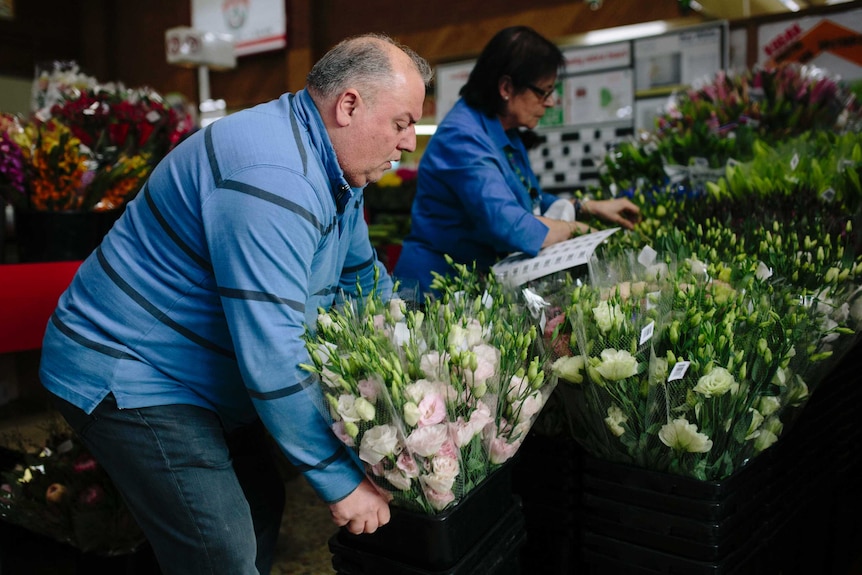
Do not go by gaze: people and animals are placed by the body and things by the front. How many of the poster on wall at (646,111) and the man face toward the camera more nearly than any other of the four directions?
1

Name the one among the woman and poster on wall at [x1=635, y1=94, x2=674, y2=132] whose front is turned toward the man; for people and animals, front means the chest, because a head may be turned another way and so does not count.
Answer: the poster on wall

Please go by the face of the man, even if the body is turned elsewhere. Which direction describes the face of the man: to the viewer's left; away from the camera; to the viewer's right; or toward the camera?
to the viewer's right

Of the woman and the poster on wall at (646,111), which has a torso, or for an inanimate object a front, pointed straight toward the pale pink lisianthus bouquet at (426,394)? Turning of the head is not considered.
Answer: the poster on wall

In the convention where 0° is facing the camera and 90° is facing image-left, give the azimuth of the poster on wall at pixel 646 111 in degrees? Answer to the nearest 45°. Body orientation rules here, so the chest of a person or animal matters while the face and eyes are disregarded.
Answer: approximately 0°

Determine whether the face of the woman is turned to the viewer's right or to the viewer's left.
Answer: to the viewer's right

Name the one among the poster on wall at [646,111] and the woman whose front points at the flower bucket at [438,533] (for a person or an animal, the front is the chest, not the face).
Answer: the poster on wall

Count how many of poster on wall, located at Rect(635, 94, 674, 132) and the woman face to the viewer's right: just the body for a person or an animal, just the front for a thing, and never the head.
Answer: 1

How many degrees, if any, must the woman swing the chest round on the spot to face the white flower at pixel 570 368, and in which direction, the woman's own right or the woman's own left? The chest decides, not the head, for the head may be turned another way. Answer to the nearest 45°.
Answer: approximately 90° to the woman's own right

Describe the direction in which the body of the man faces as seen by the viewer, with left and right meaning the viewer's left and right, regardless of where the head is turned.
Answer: facing to the right of the viewer

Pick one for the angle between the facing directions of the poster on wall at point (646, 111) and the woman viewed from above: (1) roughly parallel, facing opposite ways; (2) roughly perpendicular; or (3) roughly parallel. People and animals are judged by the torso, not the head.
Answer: roughly perpendicular

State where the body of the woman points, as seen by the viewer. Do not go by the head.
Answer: to the viewer's right
